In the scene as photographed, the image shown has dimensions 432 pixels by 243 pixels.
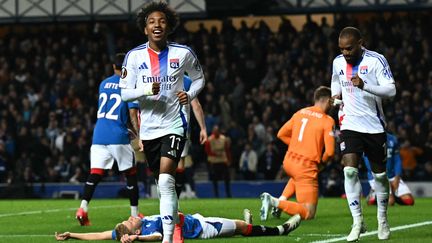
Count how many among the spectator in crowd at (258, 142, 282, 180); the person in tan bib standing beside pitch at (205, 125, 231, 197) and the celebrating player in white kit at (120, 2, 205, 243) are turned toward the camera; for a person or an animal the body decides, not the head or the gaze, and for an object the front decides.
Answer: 3

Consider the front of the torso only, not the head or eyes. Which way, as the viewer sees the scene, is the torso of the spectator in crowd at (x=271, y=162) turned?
toward the camera

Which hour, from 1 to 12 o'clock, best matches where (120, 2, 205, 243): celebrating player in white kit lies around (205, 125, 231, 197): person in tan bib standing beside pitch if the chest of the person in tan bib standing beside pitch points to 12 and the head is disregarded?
The celebrating player in white kit is roughly at 12 o'clock from the person in tan bib standing beside pitch.

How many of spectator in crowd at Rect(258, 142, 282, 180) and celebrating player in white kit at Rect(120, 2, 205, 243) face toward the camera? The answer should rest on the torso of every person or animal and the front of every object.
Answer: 2

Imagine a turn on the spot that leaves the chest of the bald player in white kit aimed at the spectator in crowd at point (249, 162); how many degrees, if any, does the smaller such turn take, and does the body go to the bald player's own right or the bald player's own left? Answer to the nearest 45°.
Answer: approximately 135° to the bald player's own right

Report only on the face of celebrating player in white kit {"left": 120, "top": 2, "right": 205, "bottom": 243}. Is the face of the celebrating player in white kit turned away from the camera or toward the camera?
toward the camera

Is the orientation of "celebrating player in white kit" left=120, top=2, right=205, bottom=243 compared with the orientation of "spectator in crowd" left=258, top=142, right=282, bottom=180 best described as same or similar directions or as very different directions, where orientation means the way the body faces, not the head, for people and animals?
same or similar directions

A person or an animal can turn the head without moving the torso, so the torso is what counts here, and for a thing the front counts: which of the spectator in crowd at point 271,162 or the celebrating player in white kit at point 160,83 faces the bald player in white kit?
the spectator in crowd

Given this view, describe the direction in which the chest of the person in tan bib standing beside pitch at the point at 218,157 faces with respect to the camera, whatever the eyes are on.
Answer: toward the camera

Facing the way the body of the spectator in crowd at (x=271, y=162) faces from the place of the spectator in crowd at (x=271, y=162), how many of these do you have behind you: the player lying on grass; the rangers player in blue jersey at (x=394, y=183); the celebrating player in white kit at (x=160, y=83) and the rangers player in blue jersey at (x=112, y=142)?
0

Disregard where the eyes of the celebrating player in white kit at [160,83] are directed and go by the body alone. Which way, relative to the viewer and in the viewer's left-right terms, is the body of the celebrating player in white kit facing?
facing the viewer

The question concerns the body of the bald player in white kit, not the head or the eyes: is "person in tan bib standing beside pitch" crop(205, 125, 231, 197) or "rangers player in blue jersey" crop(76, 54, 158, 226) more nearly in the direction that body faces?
the rangers player in blue jersey

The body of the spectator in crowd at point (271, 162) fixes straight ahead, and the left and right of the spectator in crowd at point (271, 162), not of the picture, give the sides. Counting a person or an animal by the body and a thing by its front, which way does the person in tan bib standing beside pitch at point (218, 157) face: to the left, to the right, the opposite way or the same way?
the same way

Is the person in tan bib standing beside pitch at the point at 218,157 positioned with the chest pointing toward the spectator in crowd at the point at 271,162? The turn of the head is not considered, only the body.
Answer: no

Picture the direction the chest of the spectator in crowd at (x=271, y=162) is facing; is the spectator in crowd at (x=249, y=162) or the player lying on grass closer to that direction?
the player lying on grass

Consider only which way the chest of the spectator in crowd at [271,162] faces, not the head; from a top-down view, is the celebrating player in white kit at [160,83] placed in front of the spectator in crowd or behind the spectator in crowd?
in front
